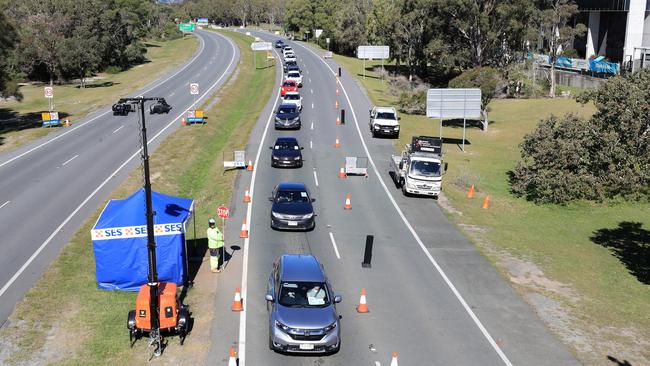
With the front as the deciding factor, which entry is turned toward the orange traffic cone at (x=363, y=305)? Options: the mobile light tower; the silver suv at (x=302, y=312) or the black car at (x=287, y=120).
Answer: the black car

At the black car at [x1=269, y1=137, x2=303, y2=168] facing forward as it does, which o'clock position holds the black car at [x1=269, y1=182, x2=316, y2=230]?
the black car at [x1=269, y1=182, x2=316, y2=230] is roughly at 12 o'clock from the black car at [x1=269, y1=137, x2=303, y2=168].

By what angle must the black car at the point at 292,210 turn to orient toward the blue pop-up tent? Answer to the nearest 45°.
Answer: approximately 45° to its right

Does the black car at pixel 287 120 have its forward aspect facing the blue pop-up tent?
yes

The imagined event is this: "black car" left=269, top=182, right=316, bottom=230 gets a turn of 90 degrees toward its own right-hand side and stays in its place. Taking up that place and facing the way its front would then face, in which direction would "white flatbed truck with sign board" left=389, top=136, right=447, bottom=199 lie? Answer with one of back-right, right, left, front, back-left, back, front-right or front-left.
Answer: back-right

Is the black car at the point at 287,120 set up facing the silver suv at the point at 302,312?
yes

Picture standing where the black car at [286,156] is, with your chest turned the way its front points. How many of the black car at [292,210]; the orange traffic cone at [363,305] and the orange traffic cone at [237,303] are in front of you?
3
